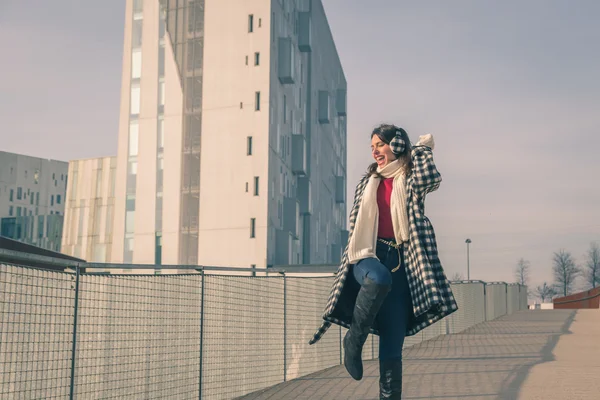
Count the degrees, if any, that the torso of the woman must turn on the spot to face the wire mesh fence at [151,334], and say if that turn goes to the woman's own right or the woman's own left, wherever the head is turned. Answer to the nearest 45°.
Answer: approximately 90° to the woman's own right

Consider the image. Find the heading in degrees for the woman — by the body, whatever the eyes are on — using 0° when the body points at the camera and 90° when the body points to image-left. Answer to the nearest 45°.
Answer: approximately 45°

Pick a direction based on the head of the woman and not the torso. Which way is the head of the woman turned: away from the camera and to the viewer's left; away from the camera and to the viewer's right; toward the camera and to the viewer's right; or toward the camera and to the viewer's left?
toward the camera and to the viewer's left

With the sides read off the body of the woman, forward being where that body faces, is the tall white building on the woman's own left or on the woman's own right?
on the woman's own right

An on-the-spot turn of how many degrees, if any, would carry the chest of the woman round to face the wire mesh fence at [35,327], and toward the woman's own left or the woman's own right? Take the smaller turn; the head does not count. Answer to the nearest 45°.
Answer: approximately 45° to the woman's own right

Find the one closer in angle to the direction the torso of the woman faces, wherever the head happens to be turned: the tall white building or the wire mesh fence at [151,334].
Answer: the wire mesh fence

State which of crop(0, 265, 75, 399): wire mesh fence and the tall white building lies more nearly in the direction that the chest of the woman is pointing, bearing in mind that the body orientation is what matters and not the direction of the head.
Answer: the wire mesh fence
